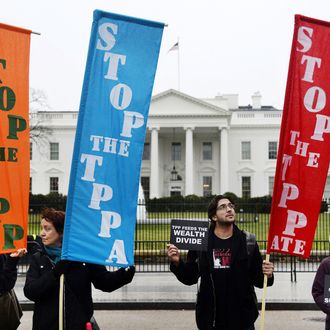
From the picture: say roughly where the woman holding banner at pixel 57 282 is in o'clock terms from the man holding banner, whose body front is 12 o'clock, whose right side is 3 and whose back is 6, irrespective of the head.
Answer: The woman holding banner is roughly at 2 o'clock from the man holding banner.

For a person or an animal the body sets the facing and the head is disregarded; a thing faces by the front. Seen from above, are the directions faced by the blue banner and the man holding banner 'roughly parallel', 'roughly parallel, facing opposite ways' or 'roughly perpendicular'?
roughly parallel

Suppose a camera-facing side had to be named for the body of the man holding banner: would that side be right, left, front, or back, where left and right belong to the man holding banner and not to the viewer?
front

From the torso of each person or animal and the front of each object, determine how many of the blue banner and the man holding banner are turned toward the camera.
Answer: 2
